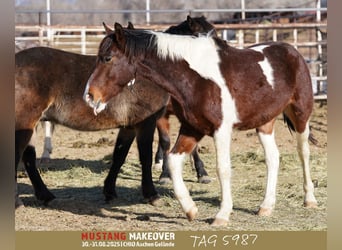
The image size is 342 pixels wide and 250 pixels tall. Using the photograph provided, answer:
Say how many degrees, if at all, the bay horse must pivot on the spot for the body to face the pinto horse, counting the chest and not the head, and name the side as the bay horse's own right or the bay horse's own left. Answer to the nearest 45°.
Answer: approximately 45° to the bay horse's own right

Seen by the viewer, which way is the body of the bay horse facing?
to the viewer's right
